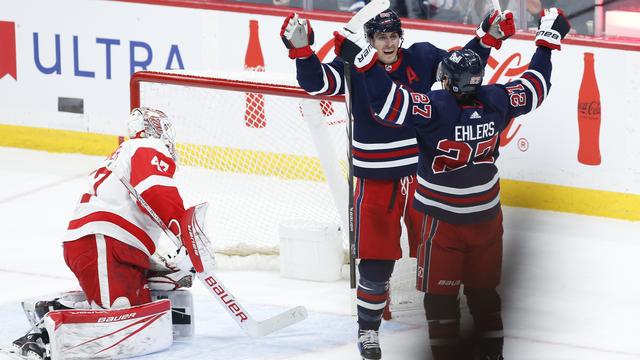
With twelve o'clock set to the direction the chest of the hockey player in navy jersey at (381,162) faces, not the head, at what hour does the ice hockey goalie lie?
The ice hockey goalie is roughly at 3 o'clock from the hockey player in navy jersey.

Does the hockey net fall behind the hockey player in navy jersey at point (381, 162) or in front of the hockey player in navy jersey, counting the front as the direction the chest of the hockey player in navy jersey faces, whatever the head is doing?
behind

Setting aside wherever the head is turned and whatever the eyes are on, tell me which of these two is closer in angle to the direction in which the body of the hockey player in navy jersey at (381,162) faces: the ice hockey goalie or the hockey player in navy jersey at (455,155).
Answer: the hockey player in navy jersey

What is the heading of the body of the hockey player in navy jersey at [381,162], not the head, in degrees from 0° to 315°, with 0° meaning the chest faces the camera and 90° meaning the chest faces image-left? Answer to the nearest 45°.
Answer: approximately 0°

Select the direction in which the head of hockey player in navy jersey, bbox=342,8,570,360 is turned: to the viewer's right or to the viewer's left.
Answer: to the viewer's left
